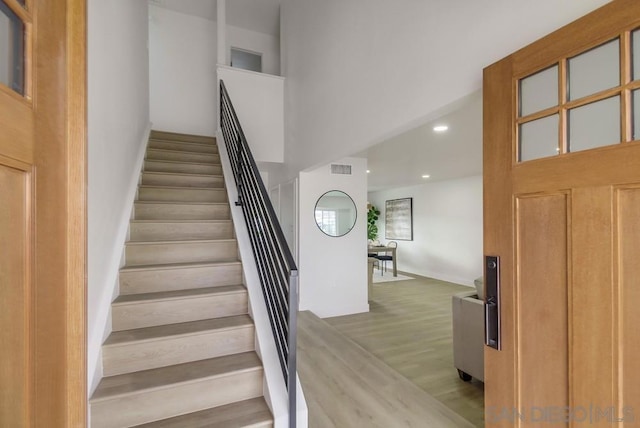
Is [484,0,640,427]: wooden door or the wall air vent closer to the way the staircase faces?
the wooden door

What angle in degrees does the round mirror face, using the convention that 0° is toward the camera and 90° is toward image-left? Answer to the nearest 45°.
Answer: approximately 0°

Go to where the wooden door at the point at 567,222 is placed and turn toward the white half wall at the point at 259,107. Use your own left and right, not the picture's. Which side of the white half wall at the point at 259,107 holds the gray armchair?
right

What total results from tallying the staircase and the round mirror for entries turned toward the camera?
2

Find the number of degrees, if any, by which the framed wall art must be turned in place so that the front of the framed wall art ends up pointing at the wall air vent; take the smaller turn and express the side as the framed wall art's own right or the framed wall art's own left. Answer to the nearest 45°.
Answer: approximately 45° to the framed wall art's own left

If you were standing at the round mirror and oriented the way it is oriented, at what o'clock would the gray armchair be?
The gray armchair is roughly at 11 o'clock from the round mirror.

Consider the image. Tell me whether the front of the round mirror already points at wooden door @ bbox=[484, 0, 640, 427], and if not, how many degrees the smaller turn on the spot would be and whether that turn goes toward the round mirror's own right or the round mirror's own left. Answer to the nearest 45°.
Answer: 0° — it already faces it

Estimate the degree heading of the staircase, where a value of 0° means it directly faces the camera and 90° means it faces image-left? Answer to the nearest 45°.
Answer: approximately 0°
